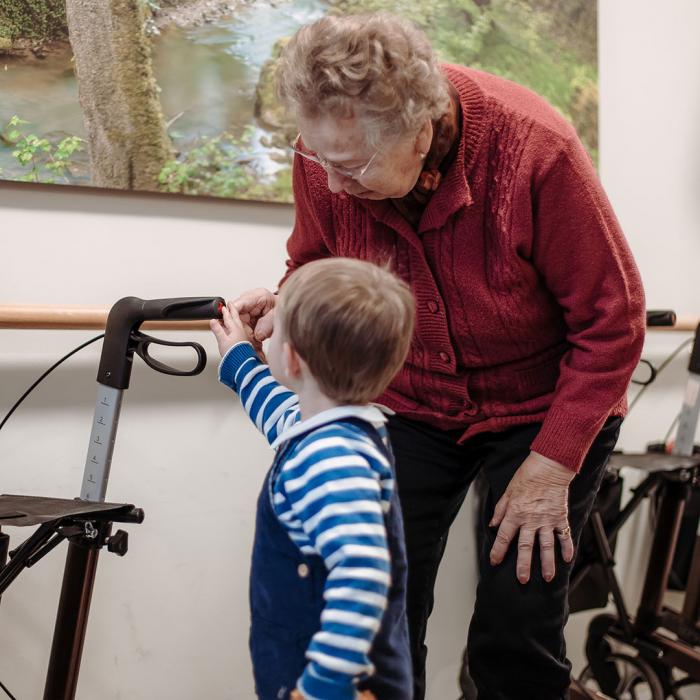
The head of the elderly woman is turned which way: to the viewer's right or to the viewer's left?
to the viewer's left

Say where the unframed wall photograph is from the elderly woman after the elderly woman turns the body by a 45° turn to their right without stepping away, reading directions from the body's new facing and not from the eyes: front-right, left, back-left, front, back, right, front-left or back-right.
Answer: front-right

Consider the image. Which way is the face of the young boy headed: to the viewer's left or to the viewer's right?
to the viewer's left

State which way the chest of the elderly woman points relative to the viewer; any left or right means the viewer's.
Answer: facing the viewer and to the left of the viewer
